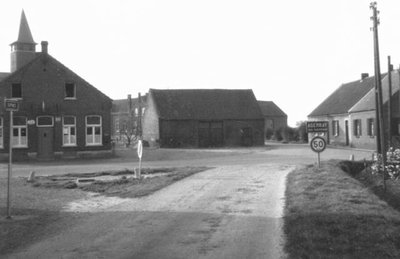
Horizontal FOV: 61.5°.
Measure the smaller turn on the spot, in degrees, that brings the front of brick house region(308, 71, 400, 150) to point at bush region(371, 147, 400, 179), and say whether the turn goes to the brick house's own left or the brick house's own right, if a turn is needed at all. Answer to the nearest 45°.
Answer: approximately 45° to the brick house's own left

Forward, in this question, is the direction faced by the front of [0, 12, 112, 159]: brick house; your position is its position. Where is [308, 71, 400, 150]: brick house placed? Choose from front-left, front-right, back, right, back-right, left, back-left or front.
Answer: left

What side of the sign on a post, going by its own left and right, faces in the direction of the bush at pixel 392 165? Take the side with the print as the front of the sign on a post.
left

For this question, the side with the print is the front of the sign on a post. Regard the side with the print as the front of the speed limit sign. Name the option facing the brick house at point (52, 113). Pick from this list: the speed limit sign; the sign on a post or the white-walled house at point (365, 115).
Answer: the white-walled house at point (365, 115)

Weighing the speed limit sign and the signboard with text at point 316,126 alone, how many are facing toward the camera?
2

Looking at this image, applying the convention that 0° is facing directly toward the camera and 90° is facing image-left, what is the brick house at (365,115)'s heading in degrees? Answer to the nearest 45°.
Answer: approximately 45°

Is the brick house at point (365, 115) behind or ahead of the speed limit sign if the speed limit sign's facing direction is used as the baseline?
behind

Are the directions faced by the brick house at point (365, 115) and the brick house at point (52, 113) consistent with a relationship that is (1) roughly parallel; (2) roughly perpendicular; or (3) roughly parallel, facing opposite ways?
roughly perpendicular

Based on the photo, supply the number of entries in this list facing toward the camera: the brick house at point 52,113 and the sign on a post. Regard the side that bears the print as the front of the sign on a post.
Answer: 2

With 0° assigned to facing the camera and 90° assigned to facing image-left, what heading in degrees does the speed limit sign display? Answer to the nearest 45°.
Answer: approximately 0°
